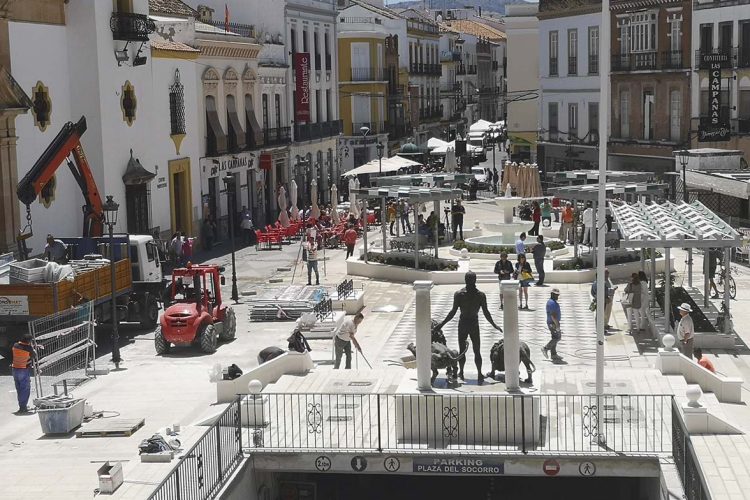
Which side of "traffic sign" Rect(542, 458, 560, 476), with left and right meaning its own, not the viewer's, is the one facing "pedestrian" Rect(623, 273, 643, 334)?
back

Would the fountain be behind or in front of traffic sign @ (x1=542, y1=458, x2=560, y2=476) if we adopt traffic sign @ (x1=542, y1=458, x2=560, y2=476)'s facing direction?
behind

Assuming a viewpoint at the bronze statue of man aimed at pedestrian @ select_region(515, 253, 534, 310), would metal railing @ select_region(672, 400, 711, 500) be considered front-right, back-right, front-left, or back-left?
back-right

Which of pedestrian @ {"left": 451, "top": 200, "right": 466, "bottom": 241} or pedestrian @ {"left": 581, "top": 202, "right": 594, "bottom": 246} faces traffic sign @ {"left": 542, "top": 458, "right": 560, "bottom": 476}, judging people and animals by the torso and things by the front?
pedestrian @ {"left": 451, "top": 200, "right": 466, "bottom": 241}

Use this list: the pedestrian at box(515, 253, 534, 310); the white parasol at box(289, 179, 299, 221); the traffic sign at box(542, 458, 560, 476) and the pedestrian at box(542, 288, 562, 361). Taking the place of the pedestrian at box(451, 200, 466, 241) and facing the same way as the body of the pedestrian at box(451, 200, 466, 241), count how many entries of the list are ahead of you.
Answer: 3

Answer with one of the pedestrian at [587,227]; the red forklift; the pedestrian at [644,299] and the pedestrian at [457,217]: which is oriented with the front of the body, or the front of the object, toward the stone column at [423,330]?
the pedestrian at [457,217]
